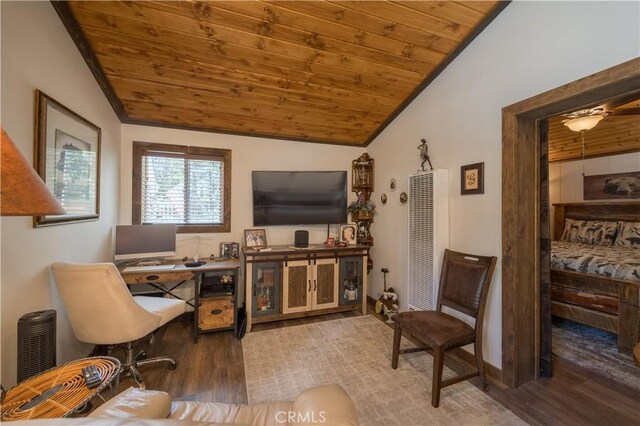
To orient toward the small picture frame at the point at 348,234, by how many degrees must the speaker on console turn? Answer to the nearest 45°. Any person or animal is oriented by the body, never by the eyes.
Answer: approximately 90° to its left

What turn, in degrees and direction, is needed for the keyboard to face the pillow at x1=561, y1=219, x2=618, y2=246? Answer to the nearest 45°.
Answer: approximately 90° to its left

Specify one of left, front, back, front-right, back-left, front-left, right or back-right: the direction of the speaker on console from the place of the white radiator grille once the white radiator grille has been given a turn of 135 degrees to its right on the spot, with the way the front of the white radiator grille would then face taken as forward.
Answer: left

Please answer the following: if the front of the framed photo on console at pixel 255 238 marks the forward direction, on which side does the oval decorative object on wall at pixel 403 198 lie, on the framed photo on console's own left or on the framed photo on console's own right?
on the framed photo on console's own left

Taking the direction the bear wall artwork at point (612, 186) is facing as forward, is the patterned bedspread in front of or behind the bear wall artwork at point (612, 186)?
in front

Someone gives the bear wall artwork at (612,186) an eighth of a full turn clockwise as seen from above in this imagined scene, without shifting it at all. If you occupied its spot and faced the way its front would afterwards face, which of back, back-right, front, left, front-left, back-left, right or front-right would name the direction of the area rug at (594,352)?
left

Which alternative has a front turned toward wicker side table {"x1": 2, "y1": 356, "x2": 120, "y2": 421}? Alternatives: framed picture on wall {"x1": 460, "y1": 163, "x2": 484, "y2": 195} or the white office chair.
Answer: the framed picture on wall

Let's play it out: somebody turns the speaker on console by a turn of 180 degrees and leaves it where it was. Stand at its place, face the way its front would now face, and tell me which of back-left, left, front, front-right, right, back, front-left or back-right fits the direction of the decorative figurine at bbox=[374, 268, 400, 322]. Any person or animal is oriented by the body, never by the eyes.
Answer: right

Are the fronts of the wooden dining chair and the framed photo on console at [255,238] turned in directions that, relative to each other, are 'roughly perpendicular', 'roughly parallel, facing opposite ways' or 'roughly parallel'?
roughly perpendicular

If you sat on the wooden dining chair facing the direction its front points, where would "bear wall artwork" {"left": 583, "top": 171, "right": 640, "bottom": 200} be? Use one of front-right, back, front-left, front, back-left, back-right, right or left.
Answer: back

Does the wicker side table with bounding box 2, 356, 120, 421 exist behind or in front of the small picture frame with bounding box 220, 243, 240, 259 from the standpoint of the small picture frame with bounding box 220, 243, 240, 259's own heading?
in front

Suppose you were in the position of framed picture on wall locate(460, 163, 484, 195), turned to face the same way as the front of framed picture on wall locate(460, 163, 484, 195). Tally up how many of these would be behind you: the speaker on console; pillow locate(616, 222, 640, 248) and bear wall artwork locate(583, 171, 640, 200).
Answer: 2

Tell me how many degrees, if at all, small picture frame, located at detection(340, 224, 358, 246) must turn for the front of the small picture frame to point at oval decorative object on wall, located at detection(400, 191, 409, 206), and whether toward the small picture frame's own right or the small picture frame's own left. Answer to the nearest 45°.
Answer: approximately 45° to the small picture frame's own left
